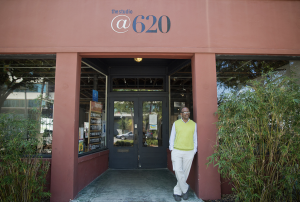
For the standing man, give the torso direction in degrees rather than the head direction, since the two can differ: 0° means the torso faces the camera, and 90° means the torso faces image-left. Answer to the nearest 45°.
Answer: approximately 0°

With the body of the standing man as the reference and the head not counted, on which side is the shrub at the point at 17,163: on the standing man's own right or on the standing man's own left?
on the standing man's own right

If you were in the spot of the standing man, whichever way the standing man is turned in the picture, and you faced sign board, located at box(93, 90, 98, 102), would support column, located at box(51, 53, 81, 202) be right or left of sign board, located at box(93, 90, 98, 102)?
left

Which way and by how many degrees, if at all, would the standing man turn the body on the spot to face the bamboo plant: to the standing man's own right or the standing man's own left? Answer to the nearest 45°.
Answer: approximately 45° to the standing man's own left

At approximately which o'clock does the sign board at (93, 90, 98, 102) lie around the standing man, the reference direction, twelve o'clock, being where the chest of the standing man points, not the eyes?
The sign board is roughly at 4 o'clock from the standing man.

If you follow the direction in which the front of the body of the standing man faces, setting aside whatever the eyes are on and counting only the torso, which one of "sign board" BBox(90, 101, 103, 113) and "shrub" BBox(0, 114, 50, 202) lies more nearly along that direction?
the shrub

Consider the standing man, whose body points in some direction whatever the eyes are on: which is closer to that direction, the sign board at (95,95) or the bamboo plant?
the bamboo plant

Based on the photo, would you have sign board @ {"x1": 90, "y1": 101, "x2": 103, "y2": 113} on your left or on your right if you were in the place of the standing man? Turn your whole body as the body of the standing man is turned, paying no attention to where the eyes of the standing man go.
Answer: on your right

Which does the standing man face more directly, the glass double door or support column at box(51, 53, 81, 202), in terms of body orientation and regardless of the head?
the support column

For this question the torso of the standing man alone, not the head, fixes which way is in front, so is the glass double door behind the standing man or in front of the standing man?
behind
